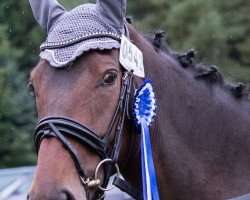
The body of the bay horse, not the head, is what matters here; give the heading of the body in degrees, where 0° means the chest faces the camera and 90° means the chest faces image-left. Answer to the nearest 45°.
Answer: approximately 45°
